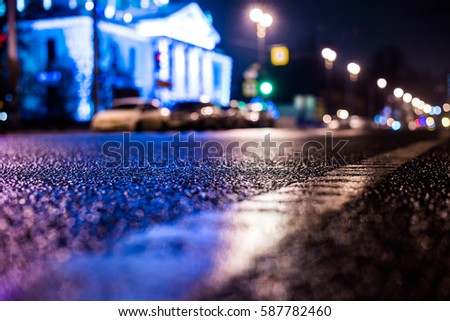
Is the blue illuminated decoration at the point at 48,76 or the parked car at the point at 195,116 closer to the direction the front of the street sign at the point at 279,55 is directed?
the parked car

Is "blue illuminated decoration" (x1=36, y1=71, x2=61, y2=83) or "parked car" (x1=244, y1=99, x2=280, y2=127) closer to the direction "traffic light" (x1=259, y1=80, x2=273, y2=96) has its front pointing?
the parked car

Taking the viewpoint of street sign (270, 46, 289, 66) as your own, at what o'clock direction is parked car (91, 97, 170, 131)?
The parked car is roughly at 1 o'clock from the street sign.

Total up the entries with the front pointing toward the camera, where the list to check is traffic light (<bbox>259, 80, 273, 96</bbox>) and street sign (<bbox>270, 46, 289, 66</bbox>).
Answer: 2

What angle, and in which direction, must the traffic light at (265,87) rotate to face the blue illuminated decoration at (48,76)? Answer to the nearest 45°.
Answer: approximately 90° to its right

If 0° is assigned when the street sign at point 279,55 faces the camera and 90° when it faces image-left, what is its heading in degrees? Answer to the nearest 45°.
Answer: approximately 0°
